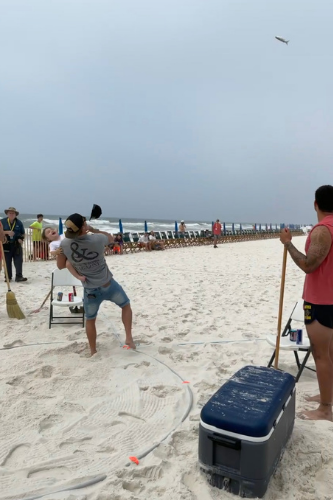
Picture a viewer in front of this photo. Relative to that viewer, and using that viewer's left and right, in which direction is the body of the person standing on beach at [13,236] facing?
facing the viewer

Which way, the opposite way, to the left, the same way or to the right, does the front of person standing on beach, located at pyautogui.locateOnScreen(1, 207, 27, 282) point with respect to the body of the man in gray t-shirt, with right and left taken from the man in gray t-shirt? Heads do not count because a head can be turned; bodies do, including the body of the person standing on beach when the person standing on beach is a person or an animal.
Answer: the opposite way

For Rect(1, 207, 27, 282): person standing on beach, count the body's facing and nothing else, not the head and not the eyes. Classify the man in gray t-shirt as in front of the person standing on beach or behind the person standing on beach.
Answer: in front

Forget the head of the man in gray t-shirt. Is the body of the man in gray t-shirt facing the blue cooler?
no

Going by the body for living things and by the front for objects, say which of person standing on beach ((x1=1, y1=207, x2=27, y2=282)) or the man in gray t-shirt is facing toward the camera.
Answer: the person standing on beach

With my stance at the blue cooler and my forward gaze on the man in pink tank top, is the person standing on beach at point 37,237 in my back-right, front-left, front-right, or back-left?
front-left

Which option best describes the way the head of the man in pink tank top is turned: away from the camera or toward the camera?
away from the camera

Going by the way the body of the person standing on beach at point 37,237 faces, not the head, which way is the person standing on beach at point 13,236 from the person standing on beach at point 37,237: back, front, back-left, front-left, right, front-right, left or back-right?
front-right

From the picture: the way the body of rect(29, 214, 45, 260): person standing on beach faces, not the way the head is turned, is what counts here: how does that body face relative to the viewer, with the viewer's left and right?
facing the viewer and to the right of the viewer

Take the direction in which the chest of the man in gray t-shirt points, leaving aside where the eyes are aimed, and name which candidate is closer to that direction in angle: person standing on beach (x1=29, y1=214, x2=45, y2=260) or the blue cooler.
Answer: the person standing on beach

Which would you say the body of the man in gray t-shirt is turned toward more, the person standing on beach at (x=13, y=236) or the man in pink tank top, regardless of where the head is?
the person standing on beach

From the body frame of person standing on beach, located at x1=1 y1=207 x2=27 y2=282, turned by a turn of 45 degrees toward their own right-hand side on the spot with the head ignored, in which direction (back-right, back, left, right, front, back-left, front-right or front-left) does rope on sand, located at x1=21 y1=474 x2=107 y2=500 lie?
front-left

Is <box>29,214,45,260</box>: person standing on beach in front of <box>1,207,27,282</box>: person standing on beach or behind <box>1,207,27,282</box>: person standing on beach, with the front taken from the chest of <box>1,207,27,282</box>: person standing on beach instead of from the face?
behind
